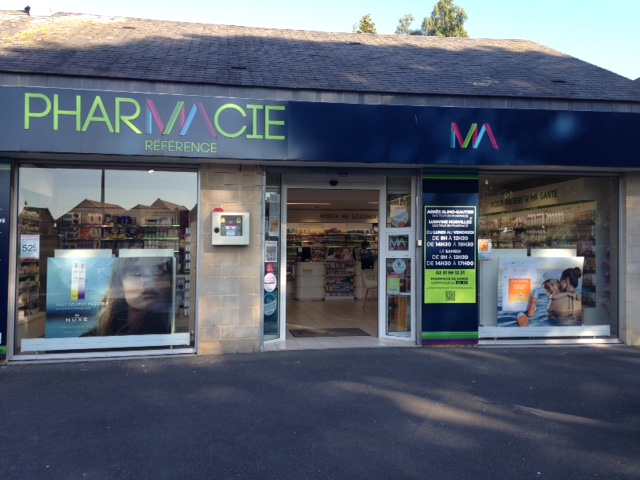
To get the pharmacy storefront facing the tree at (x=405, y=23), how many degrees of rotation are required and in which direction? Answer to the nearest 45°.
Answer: approximately 180°

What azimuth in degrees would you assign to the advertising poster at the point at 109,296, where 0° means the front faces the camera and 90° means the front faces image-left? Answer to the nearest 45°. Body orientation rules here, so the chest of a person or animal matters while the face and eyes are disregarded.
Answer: approximately 0°

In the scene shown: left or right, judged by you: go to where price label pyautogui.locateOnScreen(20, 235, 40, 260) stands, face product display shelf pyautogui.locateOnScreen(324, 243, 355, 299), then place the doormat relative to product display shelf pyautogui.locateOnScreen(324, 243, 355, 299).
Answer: right
